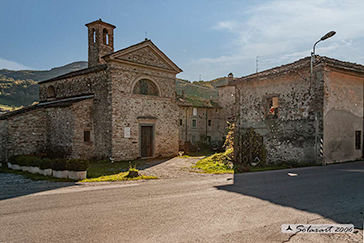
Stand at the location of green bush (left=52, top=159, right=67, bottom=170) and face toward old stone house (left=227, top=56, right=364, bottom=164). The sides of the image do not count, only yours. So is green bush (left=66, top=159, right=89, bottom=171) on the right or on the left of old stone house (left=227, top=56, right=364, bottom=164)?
right

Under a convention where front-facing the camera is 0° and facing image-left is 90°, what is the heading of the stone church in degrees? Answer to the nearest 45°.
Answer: approximately 315°

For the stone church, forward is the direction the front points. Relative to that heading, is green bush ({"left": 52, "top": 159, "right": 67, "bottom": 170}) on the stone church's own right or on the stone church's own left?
on the stone church's own right

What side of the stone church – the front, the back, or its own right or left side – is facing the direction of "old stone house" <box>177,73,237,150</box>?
left

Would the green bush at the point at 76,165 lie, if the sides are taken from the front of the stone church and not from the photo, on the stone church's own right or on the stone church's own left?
on the stone church's own right

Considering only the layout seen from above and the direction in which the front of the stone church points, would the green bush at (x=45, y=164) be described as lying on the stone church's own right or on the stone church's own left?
on the stone church's own right

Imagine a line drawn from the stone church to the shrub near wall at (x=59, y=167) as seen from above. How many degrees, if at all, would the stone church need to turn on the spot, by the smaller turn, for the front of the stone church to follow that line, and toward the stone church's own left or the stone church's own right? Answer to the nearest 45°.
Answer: approximately 45° to the stone church's own right

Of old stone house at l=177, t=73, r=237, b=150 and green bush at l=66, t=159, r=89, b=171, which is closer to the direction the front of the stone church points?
the green bush

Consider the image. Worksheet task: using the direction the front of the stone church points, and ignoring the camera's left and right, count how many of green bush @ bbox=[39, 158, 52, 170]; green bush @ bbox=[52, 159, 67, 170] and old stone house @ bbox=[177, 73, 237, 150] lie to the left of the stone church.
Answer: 1
